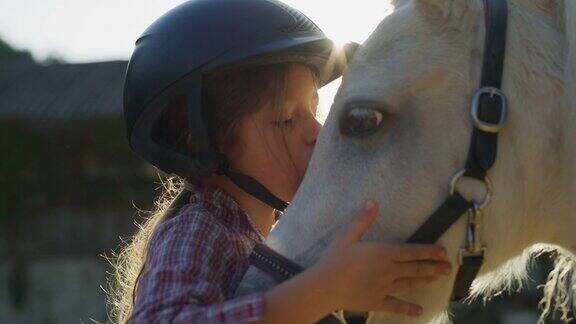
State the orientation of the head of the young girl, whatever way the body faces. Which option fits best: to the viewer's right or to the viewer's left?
to the viewer's right

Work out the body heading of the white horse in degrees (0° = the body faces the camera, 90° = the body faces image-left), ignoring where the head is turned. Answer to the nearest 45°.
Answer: approximately 90°

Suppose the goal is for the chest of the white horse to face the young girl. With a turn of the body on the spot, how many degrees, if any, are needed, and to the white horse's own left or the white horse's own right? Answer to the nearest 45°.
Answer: approximately 45° to the white horse's own right

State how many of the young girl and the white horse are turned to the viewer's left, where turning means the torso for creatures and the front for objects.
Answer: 1

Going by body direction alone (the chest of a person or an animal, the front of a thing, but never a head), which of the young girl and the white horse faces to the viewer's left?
the white horse

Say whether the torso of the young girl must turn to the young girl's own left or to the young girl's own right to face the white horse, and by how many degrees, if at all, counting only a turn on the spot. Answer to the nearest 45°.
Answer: approximately 45° to the young girl's own right

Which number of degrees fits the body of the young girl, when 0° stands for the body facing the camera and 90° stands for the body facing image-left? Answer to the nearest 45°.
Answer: approximately 270°

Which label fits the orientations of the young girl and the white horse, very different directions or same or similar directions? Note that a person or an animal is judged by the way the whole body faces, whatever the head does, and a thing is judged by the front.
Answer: very different directions
